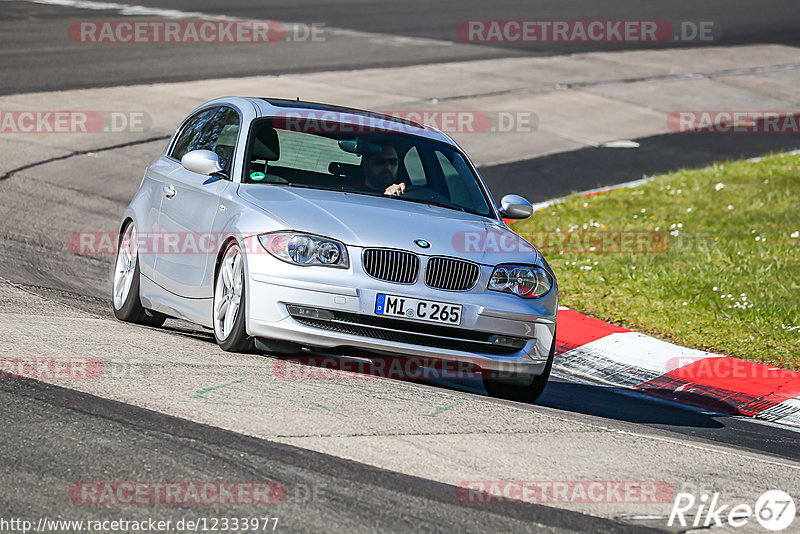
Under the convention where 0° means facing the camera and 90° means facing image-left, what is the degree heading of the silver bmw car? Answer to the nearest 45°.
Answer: approximately 315°
